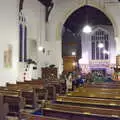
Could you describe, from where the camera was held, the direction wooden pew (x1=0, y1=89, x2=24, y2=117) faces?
facing away from the viewer and to the right of the viewer

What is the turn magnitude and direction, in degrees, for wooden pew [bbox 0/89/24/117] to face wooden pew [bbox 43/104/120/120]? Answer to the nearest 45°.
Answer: approximately 135° to its right
